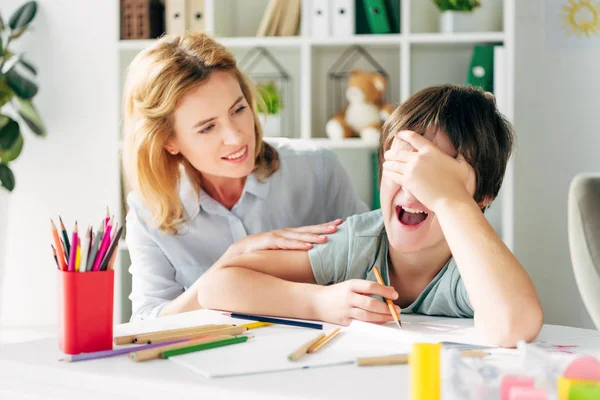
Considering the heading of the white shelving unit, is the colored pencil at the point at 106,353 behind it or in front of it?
in front

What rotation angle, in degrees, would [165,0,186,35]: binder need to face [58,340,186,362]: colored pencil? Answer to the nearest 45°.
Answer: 0° — it already faces it

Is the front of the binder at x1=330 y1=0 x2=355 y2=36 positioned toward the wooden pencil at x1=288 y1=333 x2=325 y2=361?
yes

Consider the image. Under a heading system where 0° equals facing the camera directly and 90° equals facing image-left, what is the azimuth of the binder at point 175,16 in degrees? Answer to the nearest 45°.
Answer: approximately 0°

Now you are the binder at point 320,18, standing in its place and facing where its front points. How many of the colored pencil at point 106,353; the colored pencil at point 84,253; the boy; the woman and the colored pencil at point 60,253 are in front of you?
5
